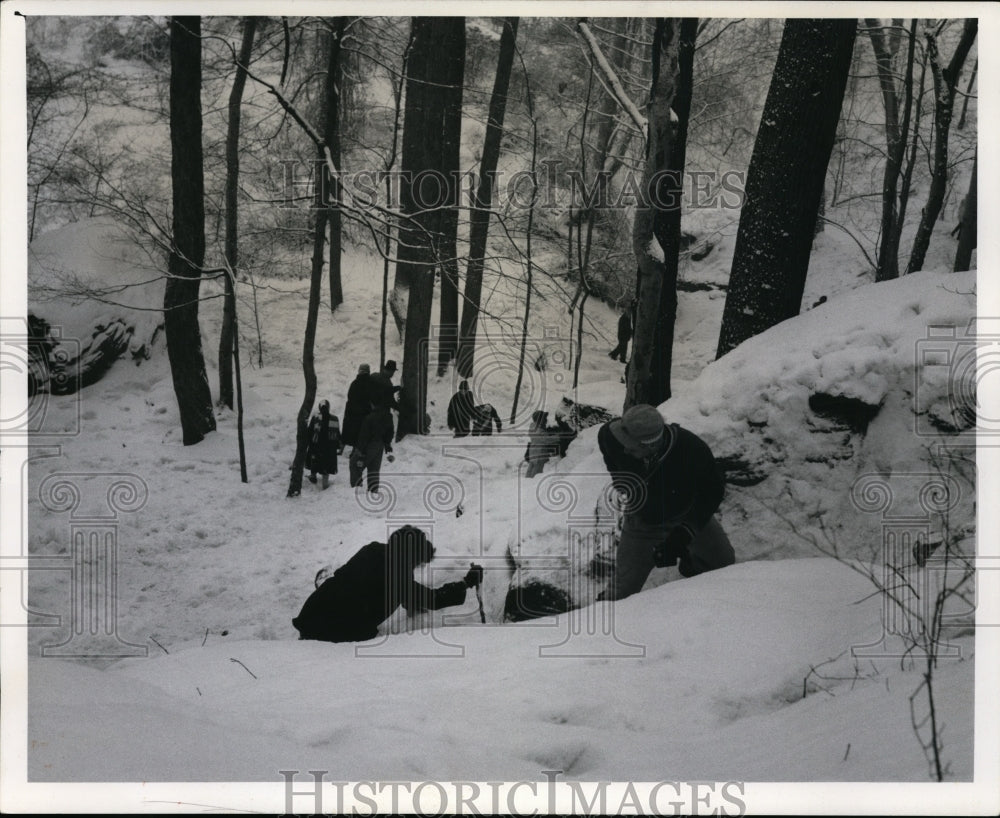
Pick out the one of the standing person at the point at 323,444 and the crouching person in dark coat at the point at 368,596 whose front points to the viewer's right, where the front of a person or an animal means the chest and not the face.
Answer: the crouching person in dark coat

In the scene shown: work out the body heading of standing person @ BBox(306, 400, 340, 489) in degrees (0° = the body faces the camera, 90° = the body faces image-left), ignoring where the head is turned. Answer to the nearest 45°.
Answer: approximately 0°

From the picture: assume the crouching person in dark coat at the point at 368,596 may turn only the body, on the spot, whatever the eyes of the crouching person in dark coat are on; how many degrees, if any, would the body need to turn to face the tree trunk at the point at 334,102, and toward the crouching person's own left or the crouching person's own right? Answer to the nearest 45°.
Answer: approximately 90° to the crouching person's own left

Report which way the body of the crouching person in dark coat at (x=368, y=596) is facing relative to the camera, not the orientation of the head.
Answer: to the viewer's right

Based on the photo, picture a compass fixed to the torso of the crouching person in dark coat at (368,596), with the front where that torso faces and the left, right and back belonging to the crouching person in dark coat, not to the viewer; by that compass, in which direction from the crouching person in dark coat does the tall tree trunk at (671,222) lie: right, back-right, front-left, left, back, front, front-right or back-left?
front-left

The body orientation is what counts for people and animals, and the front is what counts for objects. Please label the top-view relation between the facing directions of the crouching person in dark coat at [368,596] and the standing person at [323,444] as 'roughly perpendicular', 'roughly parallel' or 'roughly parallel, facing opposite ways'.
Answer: roughly perpendicular

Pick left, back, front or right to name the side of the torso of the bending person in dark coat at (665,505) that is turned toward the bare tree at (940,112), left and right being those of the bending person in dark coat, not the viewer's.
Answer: back

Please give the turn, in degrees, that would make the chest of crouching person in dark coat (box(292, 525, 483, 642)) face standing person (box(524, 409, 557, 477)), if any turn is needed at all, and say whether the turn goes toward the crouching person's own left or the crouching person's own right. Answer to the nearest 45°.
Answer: approximately 45° to the crouching person's own left
